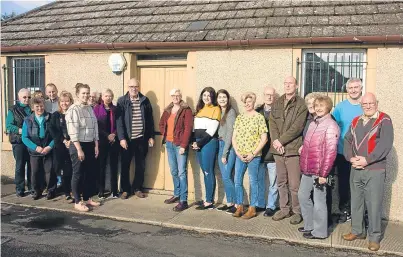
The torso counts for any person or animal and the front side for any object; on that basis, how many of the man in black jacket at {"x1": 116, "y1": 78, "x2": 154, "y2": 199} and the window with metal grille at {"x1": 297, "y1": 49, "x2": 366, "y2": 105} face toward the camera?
2

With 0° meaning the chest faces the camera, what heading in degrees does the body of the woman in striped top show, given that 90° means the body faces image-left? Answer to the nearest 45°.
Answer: approximately 45°

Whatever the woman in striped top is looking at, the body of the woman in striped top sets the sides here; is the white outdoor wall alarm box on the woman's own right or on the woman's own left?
on the woman's own right

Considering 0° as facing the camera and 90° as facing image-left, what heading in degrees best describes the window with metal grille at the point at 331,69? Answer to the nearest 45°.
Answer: approximately 0°

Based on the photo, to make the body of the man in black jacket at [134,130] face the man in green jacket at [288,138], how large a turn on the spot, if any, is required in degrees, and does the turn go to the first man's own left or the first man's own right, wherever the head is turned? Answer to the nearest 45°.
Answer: approximately 45° to the first man's own left

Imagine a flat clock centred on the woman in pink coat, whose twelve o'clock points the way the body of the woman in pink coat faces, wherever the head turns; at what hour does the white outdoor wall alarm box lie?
The white outdoor wall alarm box is roughly at 2 o'clock from the woman in pink coat.

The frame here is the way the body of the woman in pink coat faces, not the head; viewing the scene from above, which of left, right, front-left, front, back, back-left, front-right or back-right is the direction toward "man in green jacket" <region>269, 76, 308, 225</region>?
right

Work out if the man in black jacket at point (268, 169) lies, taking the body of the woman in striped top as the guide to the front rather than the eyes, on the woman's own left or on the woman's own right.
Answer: on the woman's own left

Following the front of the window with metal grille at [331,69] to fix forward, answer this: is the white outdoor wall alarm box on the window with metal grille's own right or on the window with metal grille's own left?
on the window with metal grille's own right
